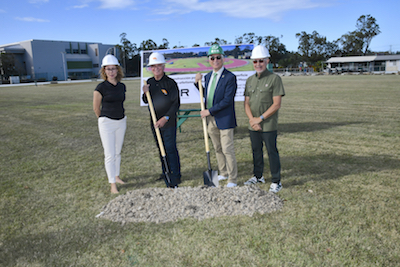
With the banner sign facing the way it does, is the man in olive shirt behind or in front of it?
in front

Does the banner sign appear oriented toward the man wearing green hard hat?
yes

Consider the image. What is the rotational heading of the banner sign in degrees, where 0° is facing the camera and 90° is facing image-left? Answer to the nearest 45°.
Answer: approximately 0°

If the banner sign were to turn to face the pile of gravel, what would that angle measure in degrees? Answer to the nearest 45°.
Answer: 0° — it already faces it
